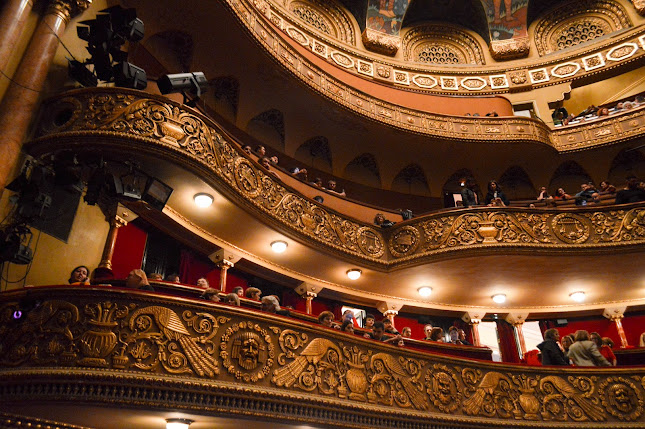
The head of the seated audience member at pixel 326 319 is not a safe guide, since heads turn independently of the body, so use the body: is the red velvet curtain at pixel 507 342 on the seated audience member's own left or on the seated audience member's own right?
on the seated audience member's own left

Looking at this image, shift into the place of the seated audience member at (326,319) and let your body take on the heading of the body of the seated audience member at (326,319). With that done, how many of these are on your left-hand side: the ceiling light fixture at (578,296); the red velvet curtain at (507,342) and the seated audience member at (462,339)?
3

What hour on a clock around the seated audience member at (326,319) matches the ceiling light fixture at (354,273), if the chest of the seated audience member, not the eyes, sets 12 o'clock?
The ceiling light fixture is roughly at 8 o'clock from the seated audience member.
